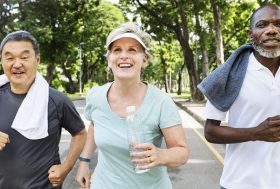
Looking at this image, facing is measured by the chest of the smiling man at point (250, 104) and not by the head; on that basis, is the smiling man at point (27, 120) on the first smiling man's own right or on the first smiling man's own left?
on the first smiling man's own right

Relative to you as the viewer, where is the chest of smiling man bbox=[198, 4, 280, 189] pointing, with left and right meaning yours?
facing the viewer
